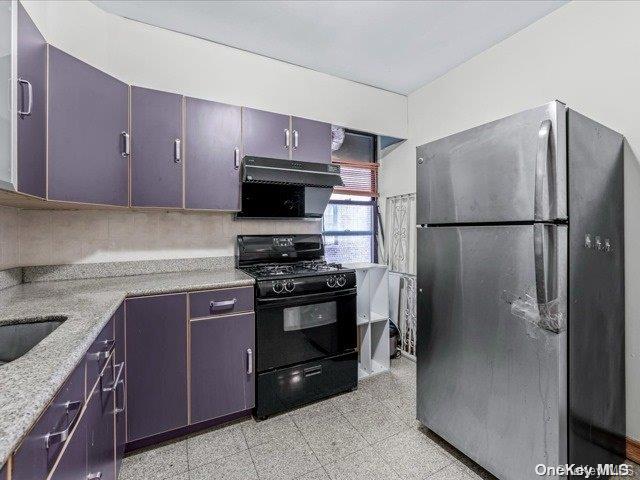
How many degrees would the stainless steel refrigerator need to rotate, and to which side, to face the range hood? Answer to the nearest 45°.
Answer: approximately 45° to its right

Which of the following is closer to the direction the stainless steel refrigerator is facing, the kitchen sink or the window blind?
the kitchen sink

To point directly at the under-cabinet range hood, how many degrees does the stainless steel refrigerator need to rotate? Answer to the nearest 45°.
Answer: approximately 45° to its right

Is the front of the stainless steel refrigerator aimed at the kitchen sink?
yes

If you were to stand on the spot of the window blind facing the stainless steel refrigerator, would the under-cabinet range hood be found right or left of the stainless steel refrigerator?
right

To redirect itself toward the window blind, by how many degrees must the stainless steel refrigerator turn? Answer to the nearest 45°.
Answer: approximately 90° to its right

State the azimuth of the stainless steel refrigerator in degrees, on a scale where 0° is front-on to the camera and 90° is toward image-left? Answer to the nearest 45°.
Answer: approximately 45°

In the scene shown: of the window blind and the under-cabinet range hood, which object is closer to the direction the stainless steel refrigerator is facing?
the under-cabinet range hood
